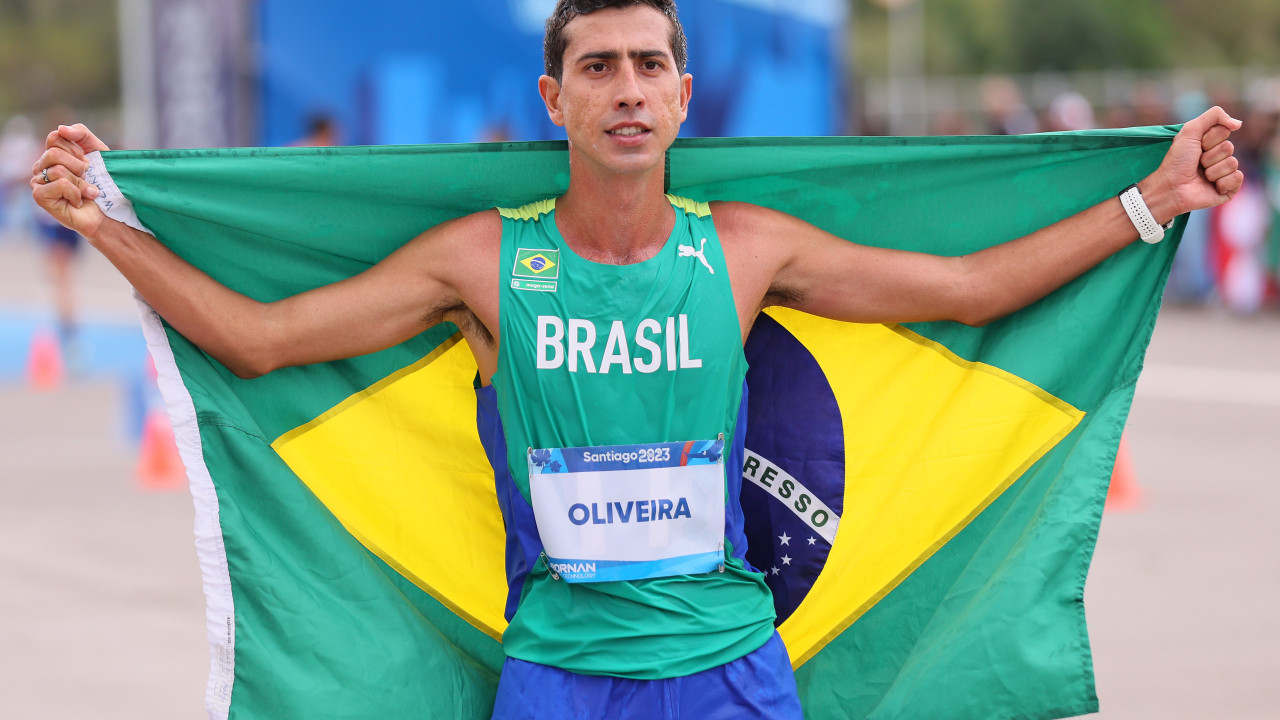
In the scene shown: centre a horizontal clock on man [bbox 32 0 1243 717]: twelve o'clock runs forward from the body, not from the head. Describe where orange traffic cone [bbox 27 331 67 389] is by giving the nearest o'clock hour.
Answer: The orange traffic cone is roughly at 5 o'clock from the man.

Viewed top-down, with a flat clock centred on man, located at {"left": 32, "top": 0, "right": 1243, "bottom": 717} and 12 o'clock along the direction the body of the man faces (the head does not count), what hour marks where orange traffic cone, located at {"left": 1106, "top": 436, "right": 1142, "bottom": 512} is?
The orange traffic cone is roughly at 7 o'clock from the man.

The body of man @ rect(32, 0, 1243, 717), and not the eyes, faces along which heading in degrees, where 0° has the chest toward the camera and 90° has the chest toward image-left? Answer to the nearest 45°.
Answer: approximately 0°

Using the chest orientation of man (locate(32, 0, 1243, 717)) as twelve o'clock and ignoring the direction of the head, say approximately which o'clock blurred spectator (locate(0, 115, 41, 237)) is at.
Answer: The blurred spectator is roughly at 5 o'clock from the man.

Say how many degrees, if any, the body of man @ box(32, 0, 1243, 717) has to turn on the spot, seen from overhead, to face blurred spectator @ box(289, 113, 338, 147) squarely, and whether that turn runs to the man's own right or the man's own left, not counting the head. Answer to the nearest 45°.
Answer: approximately 180°

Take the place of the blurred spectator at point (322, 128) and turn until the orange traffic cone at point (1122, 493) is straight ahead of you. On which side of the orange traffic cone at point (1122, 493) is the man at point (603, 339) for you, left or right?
right

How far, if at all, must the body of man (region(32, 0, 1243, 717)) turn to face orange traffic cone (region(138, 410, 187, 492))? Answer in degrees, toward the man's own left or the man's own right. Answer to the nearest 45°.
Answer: approximately 135° to the man's own right
